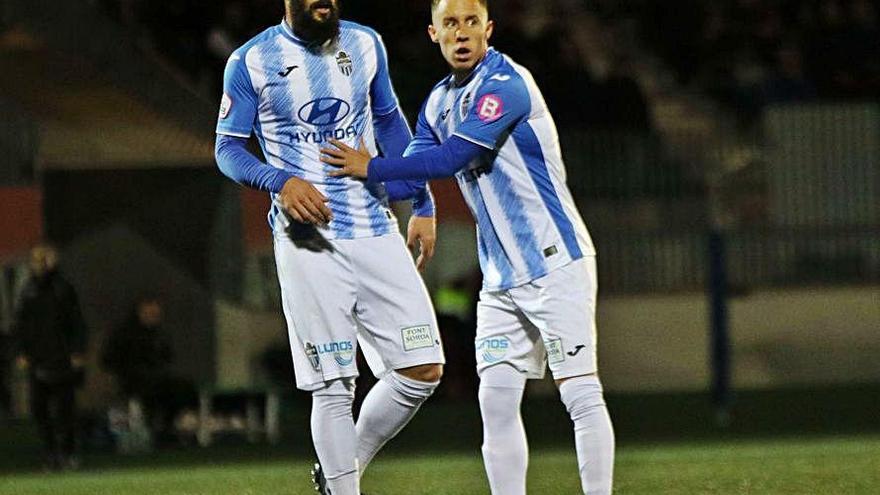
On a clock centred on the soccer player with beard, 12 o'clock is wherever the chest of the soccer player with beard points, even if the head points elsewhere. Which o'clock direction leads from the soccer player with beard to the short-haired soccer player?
The short-haired soccer player is roughly at 9 o'clock from the soccer player with beard.

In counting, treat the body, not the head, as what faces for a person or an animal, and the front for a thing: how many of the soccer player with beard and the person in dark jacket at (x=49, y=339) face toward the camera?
2

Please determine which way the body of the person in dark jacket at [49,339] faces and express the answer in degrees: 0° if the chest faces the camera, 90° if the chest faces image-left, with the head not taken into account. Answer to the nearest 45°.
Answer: approximately 0°

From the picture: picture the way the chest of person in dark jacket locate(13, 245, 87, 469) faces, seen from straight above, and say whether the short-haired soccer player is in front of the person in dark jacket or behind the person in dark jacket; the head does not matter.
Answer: in front

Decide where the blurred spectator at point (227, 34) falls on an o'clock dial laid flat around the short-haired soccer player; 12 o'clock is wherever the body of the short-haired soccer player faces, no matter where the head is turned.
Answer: The blurred spectator is roughly at 4 o'clock from the short-haired soccer player.

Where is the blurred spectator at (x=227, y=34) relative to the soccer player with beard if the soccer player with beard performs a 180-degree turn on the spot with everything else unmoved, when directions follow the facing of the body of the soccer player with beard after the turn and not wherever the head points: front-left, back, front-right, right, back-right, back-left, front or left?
front

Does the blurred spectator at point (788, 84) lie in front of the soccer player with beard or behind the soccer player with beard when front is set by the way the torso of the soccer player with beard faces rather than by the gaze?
behind
